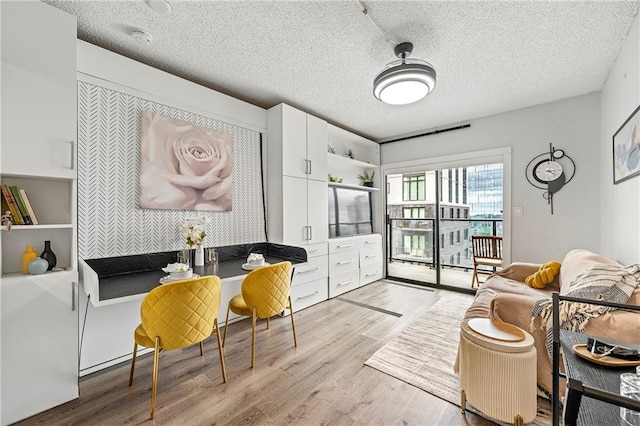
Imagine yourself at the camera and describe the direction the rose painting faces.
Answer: facing the viewer and to the right of the viewer

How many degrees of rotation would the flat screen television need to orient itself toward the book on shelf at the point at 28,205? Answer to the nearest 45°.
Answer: approximately 90° to its right

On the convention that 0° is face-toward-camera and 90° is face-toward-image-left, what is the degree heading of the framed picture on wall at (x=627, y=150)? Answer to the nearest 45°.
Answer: approximately 90°

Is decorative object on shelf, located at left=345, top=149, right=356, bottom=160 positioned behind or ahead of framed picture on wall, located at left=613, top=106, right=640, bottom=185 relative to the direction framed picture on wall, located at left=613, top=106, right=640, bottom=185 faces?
ahead

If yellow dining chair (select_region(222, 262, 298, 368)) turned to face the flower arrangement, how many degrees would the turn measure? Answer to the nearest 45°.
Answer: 0° — it already faces it

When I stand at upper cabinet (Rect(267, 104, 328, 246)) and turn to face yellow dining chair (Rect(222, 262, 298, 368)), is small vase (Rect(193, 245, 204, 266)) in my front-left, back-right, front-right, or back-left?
front-right

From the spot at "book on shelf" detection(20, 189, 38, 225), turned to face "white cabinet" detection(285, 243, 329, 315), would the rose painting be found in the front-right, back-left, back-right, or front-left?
front-left

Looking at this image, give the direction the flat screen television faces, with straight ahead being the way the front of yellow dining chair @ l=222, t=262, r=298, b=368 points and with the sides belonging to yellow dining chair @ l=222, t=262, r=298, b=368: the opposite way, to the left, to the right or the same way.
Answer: the opposite way

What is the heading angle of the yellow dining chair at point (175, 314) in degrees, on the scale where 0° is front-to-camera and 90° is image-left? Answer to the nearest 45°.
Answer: approximately 135°

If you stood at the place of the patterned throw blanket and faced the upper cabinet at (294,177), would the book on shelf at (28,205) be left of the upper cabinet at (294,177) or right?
left

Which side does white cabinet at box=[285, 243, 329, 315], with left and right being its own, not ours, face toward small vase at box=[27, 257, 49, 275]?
right

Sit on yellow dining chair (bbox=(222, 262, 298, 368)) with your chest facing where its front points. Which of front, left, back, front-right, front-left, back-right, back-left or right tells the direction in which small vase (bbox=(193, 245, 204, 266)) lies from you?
front

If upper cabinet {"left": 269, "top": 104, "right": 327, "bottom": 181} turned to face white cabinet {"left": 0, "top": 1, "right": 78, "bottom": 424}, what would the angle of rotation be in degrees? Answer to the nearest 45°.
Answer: approximately 90° to its right
